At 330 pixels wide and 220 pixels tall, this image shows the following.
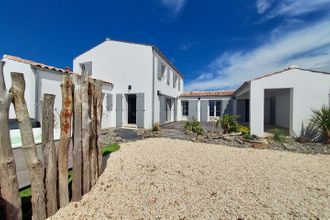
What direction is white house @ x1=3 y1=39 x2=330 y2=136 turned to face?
toward the camera

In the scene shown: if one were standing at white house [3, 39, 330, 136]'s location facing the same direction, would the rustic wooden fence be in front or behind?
in front

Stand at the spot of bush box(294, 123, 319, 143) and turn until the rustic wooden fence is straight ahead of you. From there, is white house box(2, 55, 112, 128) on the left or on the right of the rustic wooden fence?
right

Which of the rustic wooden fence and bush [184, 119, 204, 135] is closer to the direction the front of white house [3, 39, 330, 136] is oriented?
the rustic wooden fence

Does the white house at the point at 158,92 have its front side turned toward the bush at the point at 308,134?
no

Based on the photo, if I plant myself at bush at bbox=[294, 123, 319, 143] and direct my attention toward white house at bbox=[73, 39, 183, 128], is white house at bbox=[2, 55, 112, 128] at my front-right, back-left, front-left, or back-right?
front-left

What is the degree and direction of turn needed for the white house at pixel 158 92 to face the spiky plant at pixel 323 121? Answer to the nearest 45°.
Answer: approximately 45° to its left

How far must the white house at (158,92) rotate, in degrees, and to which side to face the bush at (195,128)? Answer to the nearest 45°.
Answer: approximately 45° to its left
